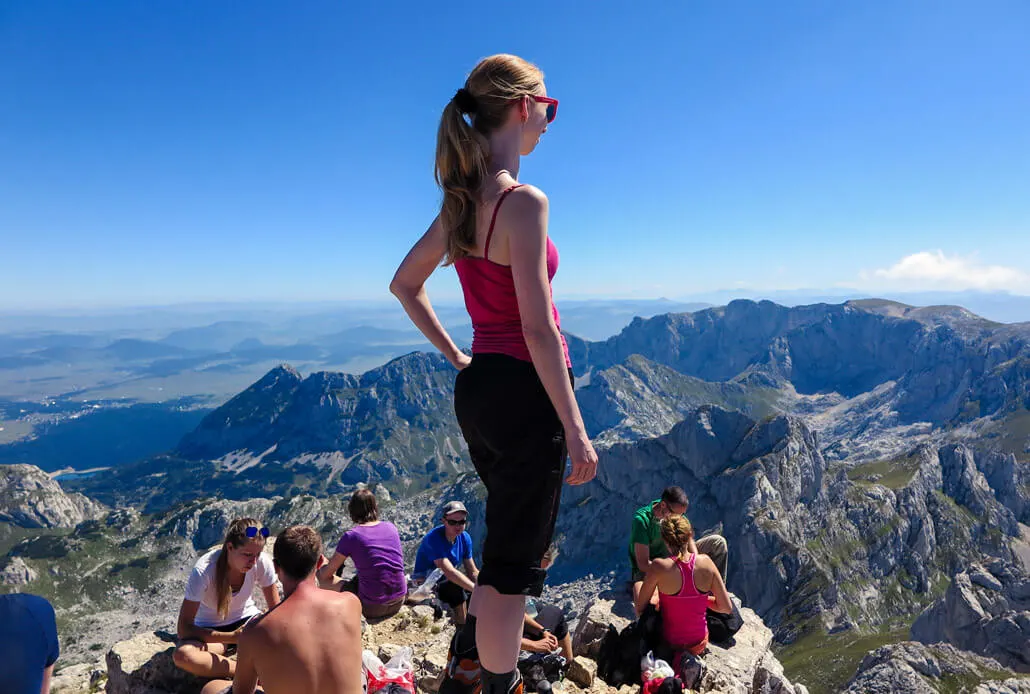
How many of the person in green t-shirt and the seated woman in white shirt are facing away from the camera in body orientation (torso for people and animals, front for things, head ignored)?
0

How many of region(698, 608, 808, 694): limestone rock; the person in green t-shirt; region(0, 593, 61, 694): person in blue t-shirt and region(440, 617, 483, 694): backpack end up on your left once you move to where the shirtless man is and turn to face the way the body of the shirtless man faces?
1

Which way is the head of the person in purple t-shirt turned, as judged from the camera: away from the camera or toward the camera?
away from the camera

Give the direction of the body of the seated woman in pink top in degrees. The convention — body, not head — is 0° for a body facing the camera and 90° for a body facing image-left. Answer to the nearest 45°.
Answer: approximately 180°

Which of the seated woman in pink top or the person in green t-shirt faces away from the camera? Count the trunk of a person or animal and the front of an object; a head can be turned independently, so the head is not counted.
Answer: the seated woman in pink top

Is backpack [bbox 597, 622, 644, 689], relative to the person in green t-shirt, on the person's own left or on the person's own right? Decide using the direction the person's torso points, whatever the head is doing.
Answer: on the person's own right

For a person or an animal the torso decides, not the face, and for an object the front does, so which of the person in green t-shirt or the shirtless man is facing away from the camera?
the shirtless man

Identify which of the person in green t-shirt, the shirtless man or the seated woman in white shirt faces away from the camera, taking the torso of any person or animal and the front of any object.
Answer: the shirtless man

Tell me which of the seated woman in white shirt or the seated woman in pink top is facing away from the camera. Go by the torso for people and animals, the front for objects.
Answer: the seated woman in pink top

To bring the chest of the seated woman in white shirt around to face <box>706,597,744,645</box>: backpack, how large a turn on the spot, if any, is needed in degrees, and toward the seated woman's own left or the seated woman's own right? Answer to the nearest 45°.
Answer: approximately 45° to the seated woman's own left

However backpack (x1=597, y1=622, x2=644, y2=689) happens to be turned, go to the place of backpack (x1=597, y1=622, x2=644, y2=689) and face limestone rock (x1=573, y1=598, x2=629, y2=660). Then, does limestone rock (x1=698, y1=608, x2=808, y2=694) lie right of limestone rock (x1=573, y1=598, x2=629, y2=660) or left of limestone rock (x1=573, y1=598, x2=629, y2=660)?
right

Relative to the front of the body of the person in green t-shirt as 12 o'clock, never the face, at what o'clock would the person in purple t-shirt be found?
The person in purple t-shirt is roughly at 4 o'clock from the person in green t-shirt.

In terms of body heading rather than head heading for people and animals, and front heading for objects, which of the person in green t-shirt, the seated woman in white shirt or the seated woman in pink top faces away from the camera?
the seated woman in pink top

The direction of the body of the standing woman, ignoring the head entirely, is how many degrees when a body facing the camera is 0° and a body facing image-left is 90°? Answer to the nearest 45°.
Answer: approximately 225°

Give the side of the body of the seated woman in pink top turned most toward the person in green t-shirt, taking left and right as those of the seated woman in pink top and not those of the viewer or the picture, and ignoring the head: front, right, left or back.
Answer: front

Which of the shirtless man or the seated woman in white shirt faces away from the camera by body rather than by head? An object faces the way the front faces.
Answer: the shirtless man

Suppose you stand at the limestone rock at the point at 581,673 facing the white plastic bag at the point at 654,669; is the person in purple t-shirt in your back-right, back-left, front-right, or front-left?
back-left
